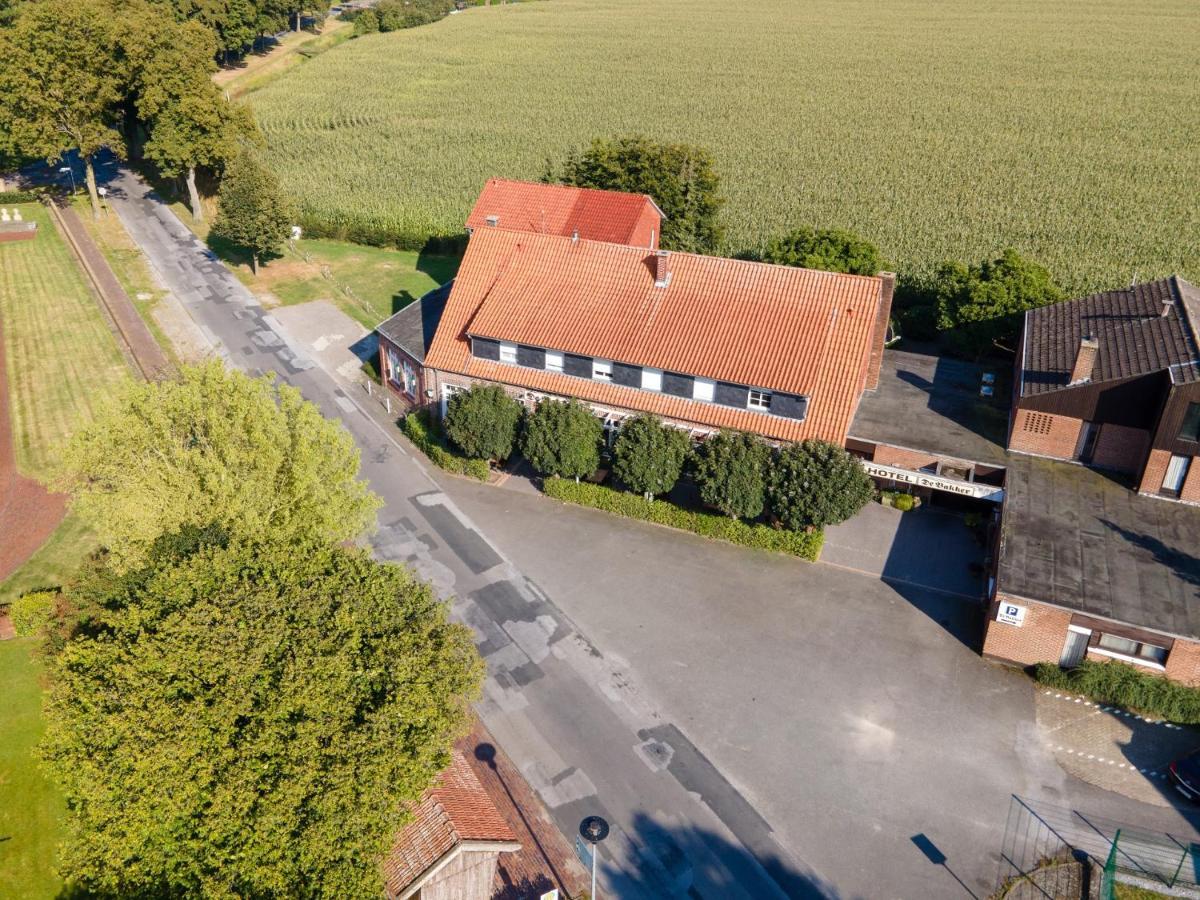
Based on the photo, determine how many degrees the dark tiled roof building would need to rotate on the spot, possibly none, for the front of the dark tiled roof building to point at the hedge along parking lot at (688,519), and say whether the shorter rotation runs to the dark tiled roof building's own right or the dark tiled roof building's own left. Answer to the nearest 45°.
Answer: approximately 90° to the dark tiled roof building's own right

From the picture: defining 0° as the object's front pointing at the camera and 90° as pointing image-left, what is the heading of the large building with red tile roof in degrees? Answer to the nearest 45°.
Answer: approximately 0°

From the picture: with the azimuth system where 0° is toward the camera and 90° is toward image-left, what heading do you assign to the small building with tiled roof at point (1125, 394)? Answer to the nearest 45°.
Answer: approximately 0°

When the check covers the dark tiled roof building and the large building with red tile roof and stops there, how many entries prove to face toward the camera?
2

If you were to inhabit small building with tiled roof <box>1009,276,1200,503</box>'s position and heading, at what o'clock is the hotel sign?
The hotel sign is roughly at 2 o'clock from the small building with tiled roof.

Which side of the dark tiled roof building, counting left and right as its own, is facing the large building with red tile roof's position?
right
